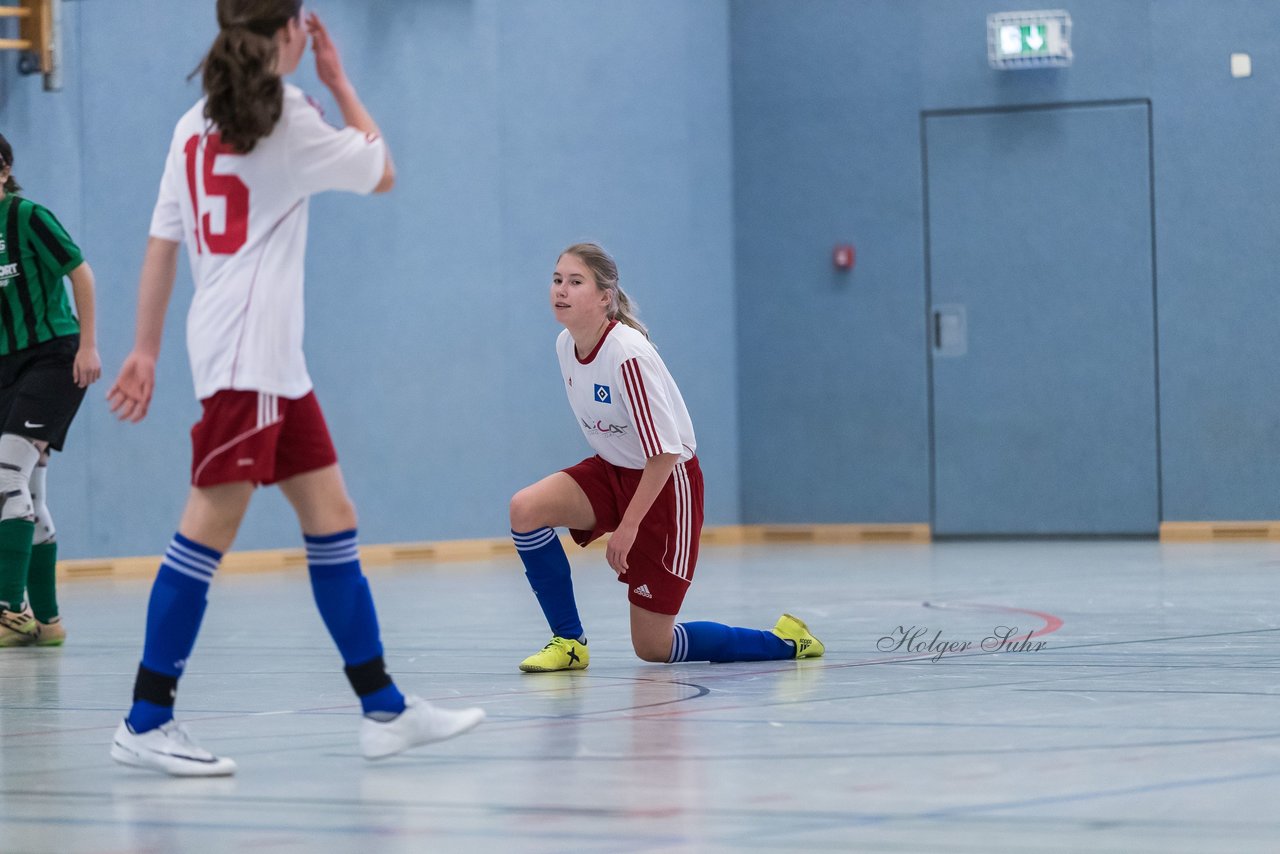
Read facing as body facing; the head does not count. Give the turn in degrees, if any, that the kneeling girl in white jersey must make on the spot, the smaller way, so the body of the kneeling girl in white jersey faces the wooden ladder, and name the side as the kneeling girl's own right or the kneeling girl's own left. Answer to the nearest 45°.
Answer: approximately 90° to the kneeling girl's own right

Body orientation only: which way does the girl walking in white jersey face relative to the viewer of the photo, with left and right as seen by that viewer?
facing away from the viewer and to the right of the viewer

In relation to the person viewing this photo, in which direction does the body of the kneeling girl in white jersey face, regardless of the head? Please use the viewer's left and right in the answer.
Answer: facing the viewer and to the left of the viewer

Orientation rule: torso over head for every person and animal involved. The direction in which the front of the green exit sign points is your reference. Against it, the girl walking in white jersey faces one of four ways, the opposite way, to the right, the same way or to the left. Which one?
the opposite way

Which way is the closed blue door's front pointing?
toward the camera

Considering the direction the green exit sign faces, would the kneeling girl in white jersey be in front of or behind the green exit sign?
in front

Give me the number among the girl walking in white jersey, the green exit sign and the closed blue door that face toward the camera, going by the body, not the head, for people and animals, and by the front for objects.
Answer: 2

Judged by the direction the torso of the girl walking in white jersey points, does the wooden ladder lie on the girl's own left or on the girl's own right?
on the girl's own left

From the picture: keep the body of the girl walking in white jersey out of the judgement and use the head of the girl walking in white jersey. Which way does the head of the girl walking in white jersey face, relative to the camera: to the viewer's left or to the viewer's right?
to the viewer's right

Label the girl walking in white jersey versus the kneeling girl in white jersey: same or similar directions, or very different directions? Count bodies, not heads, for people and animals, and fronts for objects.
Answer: very different directions

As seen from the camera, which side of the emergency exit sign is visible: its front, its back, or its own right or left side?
front

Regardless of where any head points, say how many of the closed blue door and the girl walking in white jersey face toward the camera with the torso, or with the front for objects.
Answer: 1

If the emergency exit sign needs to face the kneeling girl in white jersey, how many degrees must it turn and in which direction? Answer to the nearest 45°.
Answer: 0° — it already faces them

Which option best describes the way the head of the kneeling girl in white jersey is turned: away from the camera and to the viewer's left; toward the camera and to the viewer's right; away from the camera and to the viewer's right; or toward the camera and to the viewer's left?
toward the camera and to the viewer's left
